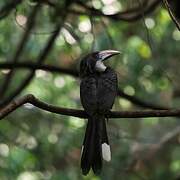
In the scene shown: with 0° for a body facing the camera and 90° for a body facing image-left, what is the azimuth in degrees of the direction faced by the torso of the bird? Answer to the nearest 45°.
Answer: approximately 180°

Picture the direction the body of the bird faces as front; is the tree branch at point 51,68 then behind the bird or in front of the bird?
in front

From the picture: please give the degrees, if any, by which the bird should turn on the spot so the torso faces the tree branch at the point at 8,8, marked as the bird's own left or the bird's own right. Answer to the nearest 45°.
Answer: approximately 45° to the bird's own left
